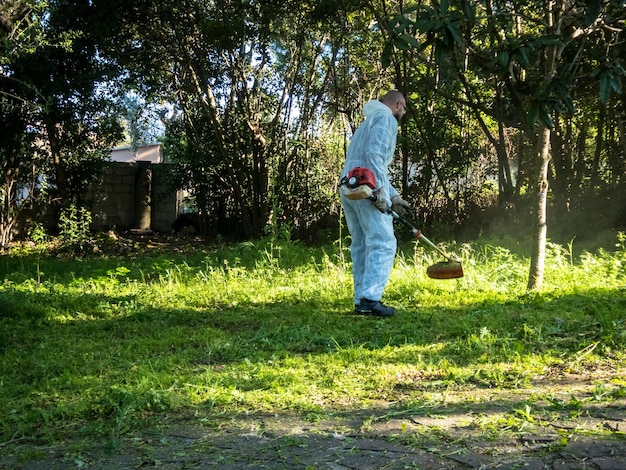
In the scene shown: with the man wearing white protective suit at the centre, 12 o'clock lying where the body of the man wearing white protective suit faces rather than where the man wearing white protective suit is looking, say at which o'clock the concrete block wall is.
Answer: The concrete block wall is roughly at 8 o'clock from the man wearing white protective suit.

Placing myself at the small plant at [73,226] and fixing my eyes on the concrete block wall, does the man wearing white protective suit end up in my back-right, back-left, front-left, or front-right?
back-right

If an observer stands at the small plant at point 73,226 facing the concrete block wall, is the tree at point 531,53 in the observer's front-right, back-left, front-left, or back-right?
back-right

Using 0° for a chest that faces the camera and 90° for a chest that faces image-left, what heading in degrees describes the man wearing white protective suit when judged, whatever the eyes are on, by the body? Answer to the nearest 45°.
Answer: approximately 270°

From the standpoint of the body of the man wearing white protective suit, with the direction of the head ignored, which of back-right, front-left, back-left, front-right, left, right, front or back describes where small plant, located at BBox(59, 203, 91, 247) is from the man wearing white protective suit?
back-left
